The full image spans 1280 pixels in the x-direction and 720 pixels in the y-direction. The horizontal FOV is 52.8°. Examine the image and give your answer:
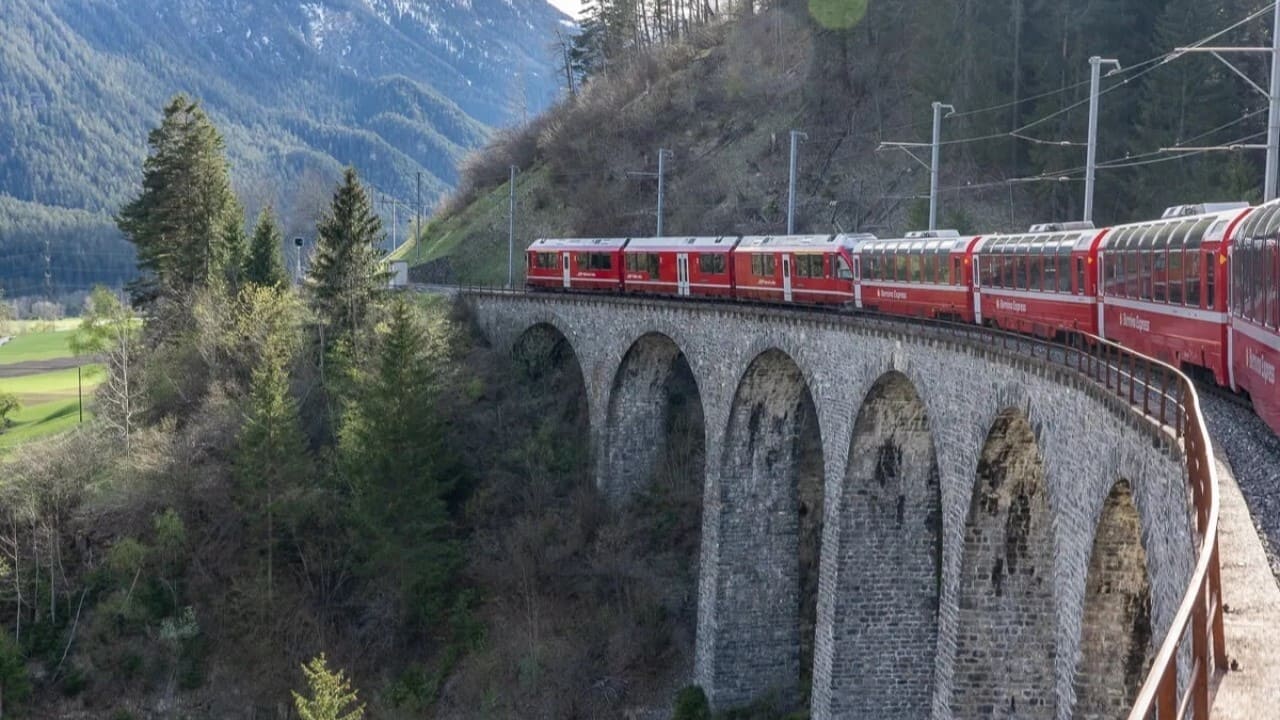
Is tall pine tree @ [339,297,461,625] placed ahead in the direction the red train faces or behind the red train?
ahead

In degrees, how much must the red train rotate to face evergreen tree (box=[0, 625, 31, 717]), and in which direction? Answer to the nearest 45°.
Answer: approximately 45° to its left

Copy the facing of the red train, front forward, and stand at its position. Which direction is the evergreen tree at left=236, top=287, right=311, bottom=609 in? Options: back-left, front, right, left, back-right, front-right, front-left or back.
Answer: front

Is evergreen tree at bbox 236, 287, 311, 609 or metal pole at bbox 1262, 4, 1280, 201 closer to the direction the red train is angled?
the evergreen tree

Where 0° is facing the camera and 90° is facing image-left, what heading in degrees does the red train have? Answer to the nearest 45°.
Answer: approximately 135°
